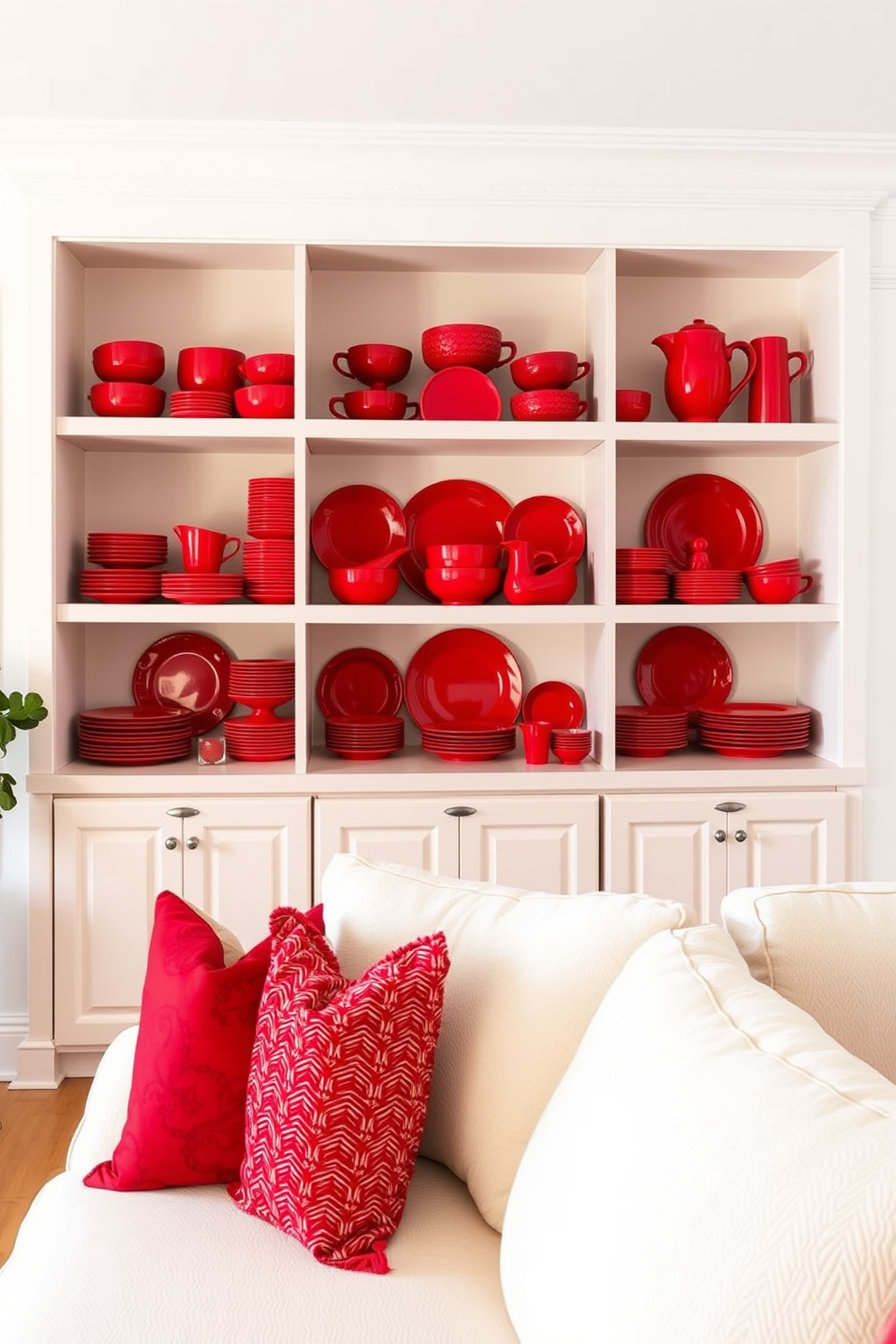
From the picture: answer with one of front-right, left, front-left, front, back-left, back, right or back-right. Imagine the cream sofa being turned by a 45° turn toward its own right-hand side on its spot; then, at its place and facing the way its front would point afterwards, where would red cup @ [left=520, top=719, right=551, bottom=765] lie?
right

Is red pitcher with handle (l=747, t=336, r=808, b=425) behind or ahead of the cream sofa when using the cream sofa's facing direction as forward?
behind

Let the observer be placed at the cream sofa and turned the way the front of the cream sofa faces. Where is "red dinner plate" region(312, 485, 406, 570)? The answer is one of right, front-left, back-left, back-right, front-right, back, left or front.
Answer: back-right

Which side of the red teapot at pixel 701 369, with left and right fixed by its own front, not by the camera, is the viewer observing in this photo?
left

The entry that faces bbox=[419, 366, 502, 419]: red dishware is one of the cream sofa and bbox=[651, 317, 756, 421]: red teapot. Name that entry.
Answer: the red teapot

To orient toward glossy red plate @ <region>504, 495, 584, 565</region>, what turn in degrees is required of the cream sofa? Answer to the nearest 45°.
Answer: approximately 135° to its right

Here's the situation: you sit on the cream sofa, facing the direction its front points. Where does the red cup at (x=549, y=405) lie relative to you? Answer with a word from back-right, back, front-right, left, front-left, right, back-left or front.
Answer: back-right

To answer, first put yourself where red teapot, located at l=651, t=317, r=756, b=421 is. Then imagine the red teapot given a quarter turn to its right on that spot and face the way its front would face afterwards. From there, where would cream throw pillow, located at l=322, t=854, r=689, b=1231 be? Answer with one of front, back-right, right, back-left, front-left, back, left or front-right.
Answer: back

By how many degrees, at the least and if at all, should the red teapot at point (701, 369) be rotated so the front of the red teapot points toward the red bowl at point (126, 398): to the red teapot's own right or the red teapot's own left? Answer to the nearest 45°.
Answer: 0° — it already faces it

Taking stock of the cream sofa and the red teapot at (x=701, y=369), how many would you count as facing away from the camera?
0

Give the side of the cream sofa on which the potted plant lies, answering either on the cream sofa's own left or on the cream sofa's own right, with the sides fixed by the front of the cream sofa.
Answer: on the cream sofa's own right

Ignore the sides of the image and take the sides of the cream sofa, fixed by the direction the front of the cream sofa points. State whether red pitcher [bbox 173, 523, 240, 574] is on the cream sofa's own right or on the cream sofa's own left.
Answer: on the cream sofa's own right

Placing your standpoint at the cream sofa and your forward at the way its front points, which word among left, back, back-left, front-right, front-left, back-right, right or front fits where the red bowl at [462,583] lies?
back-right

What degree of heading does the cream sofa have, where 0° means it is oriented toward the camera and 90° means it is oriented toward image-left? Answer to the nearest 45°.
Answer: approximately 45°

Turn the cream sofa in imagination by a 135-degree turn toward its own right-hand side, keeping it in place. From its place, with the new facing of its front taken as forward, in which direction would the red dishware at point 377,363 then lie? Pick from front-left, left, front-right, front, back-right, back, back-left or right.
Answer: front

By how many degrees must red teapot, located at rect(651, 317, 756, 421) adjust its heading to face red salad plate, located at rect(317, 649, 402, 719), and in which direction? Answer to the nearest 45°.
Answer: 0° — it already faces it

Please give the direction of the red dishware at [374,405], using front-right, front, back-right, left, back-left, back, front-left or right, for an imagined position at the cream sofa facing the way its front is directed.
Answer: back-right
